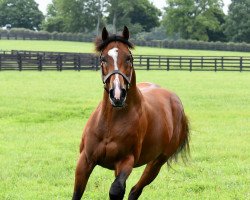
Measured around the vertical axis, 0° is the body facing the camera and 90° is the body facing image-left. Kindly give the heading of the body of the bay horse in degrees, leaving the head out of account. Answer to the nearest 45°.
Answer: approximately 45°
